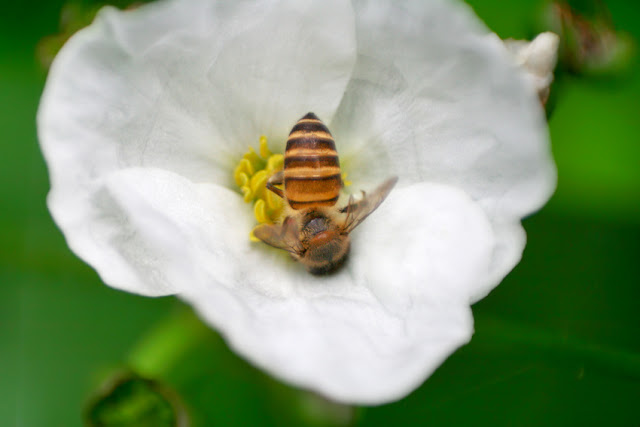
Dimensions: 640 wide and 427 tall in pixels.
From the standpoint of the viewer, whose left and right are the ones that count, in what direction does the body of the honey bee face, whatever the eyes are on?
facing the viewer
